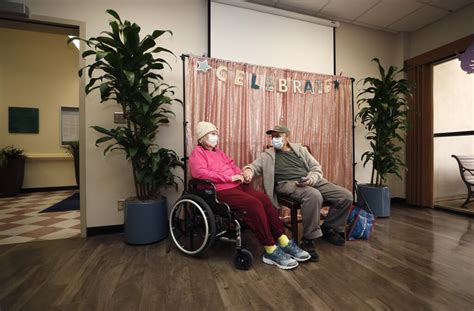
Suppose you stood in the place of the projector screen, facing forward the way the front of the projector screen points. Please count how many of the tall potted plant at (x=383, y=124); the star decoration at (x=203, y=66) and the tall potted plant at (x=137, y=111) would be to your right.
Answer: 2

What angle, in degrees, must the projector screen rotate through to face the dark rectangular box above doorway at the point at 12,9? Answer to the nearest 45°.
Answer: approximately 90° to its right

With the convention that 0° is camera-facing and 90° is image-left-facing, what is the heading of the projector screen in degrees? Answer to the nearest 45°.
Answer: approximately 315°

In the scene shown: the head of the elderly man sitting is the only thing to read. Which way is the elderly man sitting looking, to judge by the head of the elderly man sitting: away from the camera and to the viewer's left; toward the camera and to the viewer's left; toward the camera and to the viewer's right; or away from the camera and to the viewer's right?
toward the camera and to the viewer's left

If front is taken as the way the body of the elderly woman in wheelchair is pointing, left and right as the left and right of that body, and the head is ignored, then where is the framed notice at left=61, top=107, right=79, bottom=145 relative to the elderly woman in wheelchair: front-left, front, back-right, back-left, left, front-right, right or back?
back

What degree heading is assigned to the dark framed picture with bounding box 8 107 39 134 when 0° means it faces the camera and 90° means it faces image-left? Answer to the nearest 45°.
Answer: approximately 0°

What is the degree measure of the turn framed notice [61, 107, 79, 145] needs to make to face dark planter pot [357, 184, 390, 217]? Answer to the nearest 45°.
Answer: approximately 45° to its left

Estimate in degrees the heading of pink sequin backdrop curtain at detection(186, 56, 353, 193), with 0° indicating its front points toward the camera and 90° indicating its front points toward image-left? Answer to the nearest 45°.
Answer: approximately 315°

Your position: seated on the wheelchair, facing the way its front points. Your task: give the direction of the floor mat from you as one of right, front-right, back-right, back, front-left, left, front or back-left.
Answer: back

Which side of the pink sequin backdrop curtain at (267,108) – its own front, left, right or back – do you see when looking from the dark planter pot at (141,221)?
right
